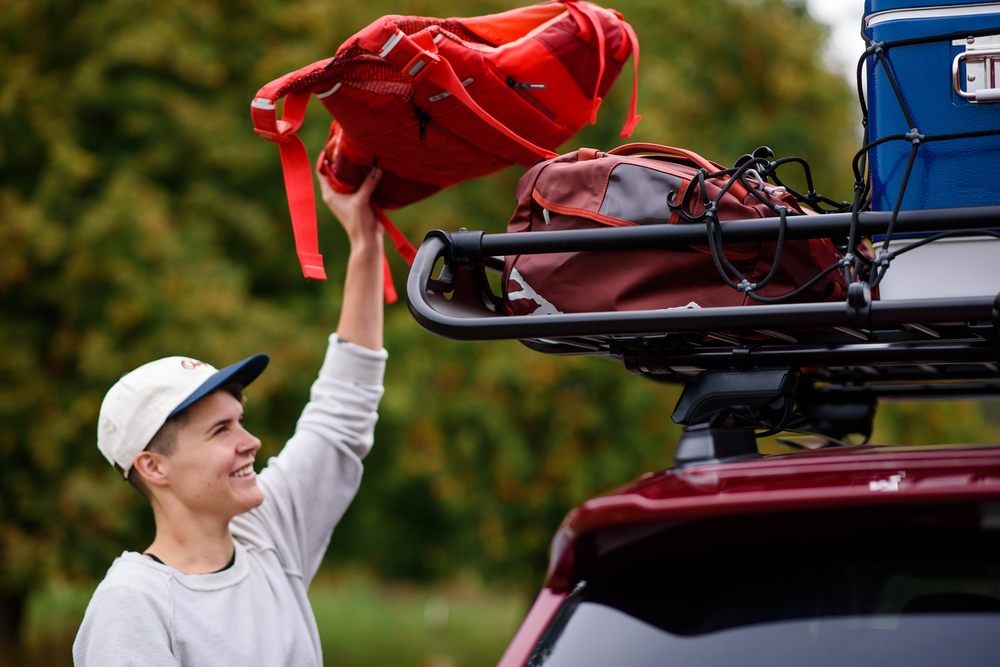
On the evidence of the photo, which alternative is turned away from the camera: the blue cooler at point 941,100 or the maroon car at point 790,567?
the maroon car

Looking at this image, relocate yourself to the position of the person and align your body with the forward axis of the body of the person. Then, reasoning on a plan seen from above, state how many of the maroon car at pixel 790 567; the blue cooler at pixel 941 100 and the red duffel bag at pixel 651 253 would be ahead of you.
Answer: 3

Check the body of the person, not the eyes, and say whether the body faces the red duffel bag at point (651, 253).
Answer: yes

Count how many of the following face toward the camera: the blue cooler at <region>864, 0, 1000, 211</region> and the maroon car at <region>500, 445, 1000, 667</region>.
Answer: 1

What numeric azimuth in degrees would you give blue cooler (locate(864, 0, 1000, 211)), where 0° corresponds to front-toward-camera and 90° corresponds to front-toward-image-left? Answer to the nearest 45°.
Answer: approximately 0°

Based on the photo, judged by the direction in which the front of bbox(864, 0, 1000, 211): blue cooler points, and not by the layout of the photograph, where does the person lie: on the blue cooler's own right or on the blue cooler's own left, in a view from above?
on the blue cooler's own right

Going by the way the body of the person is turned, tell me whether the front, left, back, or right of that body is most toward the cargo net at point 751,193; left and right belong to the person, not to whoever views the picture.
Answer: front

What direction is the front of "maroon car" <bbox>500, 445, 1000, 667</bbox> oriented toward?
away from the camera

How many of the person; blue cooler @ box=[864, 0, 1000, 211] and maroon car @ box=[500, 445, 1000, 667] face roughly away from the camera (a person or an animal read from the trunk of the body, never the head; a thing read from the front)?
1

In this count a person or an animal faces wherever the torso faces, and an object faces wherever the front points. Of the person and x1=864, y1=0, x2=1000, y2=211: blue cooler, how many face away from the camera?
0

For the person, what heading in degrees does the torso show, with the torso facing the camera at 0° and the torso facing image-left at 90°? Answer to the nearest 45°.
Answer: approximately 315°
